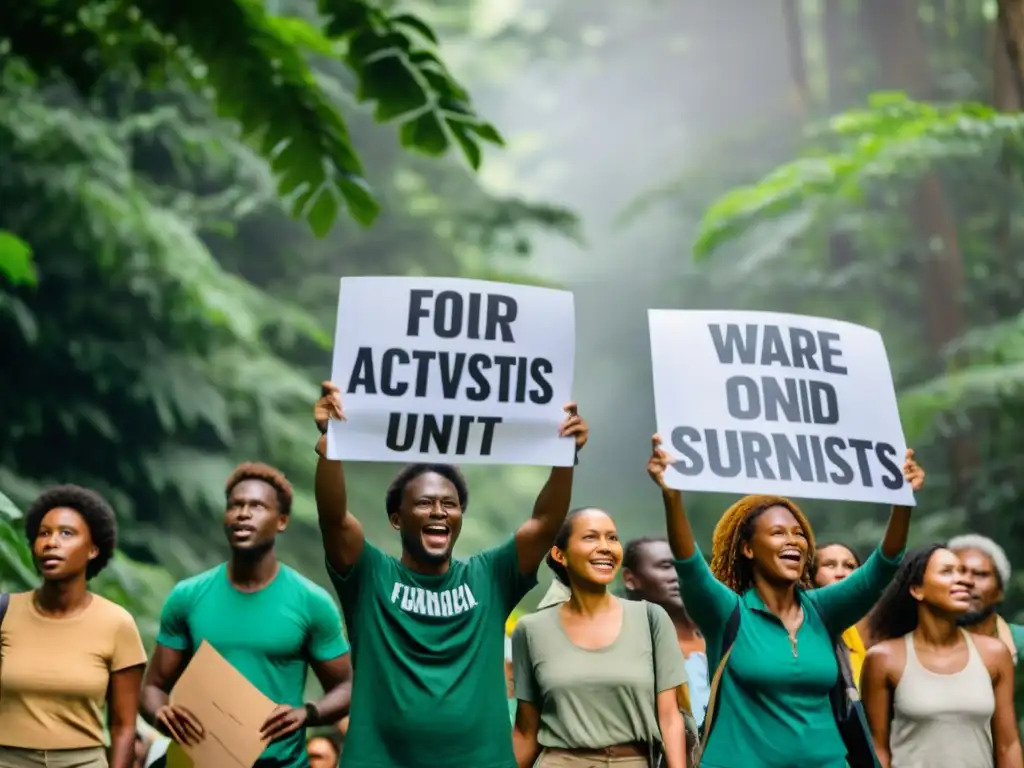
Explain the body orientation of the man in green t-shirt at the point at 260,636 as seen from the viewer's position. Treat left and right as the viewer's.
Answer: facing the viewer

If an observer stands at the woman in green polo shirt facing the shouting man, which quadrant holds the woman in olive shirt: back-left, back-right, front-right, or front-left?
front-right

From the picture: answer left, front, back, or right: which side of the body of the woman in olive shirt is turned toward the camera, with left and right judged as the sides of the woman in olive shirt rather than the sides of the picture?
front

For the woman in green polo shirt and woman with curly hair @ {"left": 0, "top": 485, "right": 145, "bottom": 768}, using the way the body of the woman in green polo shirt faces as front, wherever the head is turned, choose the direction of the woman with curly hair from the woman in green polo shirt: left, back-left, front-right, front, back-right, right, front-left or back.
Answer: back-right

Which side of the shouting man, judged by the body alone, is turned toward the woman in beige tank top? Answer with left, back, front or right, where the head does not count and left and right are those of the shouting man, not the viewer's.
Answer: left

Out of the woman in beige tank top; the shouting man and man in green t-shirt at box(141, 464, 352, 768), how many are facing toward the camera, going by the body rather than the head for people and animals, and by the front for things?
3

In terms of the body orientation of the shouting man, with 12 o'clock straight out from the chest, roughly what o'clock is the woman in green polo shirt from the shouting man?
The woman in green polo shirt is roughly at 9 o'clock from the shouting man.

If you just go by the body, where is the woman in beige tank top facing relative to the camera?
toward the camera

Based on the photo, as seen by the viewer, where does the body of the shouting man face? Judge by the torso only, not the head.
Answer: toward the camera

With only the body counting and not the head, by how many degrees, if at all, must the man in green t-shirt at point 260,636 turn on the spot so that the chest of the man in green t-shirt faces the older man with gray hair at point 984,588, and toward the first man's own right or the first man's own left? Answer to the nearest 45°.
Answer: approximately 90° to the first man's own left
